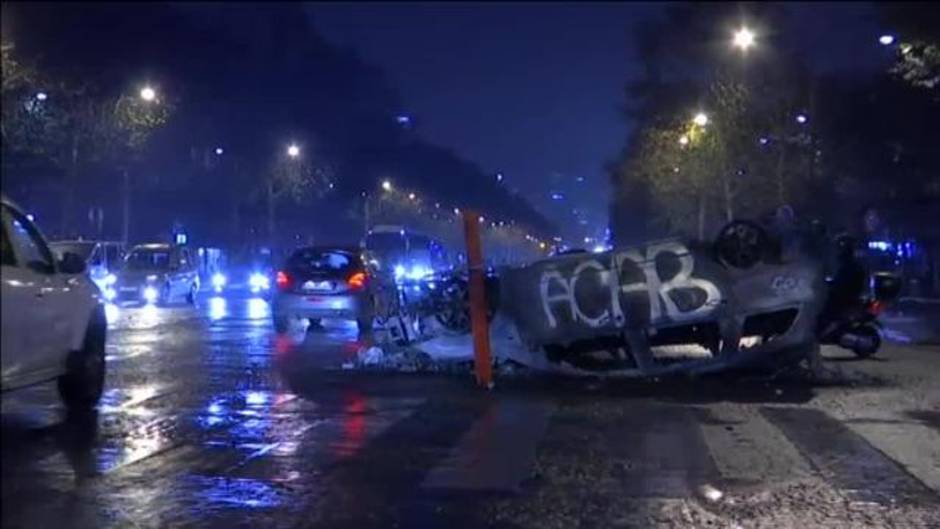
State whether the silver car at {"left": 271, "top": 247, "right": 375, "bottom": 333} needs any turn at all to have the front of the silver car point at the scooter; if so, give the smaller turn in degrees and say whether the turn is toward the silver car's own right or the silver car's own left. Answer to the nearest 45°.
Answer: approximately 135° to the silver car's own right

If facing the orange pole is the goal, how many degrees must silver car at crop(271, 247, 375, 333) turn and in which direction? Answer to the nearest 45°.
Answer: approximately 180°

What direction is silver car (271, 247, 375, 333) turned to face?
away from the camera

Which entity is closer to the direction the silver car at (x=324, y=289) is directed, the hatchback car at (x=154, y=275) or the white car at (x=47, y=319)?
the hatchback car

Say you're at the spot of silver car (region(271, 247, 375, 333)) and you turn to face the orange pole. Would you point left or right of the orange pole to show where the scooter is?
left

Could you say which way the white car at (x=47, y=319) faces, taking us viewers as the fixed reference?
facing away from the viewer and to the right of the viewer
